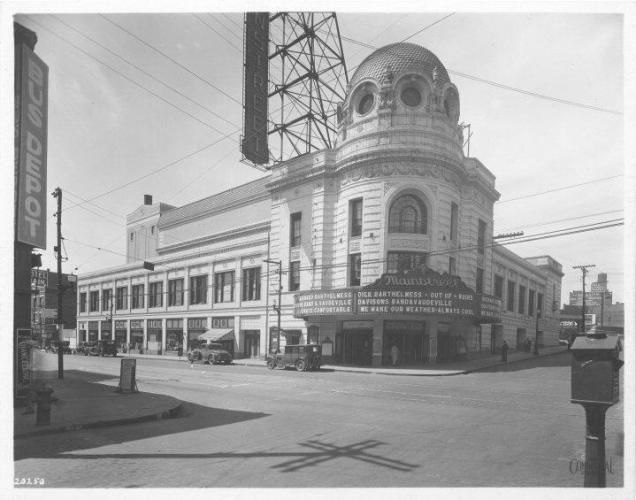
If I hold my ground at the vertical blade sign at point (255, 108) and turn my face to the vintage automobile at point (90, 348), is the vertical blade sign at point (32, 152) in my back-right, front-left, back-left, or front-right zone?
back-left

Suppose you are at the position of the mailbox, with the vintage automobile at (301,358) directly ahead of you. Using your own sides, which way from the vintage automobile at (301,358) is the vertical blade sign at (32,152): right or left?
left

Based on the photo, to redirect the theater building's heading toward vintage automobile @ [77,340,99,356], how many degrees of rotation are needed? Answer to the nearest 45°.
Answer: approximately 135° to its right

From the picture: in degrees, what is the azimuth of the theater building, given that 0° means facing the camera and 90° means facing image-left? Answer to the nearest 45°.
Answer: approximately 0°

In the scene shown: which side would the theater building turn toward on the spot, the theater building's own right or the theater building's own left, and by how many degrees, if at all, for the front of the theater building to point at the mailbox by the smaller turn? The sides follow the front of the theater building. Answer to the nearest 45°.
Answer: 0° — it already faces it
